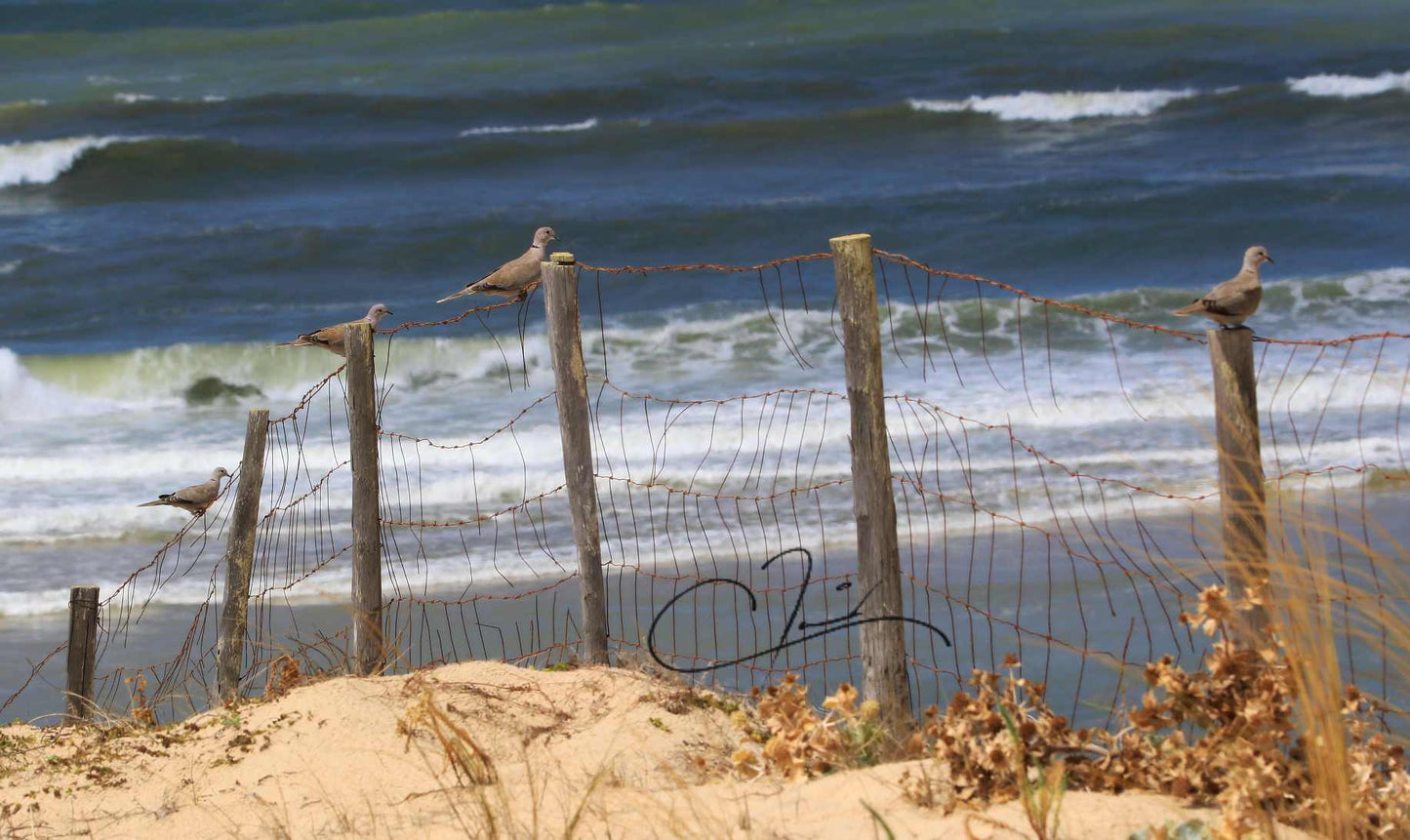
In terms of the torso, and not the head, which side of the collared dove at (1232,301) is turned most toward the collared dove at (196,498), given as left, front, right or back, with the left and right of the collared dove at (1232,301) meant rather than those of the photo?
back

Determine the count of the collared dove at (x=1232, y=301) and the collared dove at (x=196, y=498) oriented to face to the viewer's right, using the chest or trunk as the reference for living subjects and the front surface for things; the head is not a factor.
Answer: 2

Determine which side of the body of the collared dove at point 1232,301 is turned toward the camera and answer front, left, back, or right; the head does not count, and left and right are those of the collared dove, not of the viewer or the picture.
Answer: right

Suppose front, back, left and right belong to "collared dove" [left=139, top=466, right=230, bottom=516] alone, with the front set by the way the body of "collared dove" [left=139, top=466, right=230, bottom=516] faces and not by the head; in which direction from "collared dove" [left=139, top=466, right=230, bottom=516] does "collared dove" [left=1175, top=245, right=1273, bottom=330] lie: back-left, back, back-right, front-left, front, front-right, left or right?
front-right

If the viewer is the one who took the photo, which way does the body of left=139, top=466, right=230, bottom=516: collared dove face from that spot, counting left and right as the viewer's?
facing to the right of the viewer
